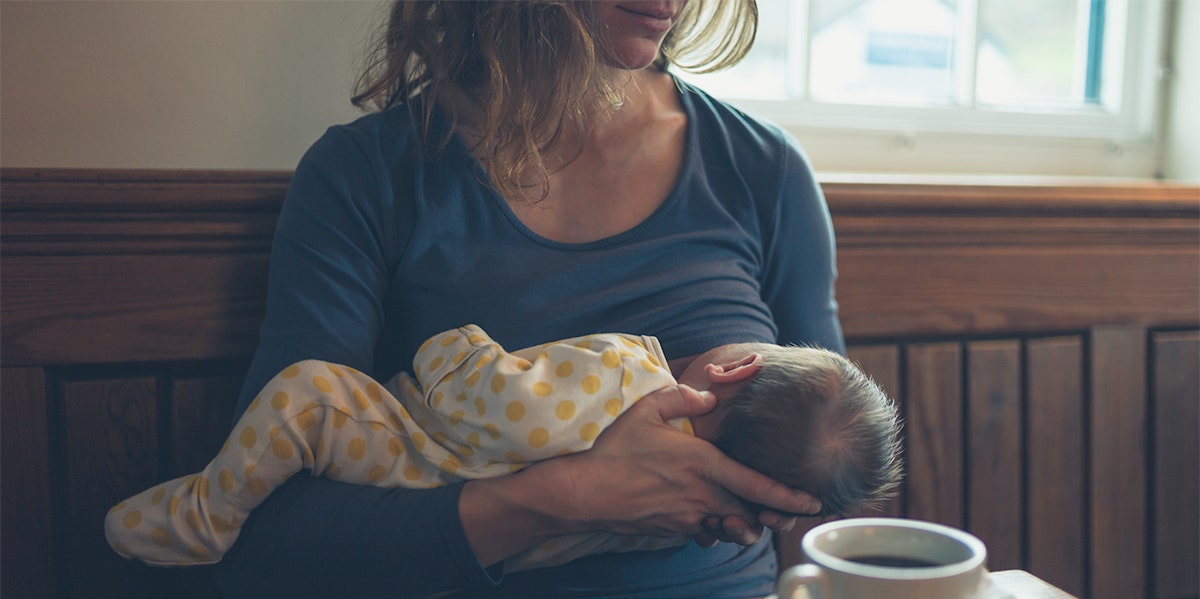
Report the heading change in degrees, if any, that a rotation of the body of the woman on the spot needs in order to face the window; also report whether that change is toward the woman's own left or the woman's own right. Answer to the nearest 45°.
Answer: approximately 135° to the woman's own left

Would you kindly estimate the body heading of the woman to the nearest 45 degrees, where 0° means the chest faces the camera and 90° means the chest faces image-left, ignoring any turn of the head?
approximately 0°

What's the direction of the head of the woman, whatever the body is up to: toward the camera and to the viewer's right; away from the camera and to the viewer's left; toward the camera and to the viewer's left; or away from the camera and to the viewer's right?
toward the camera and to the viewer's right
